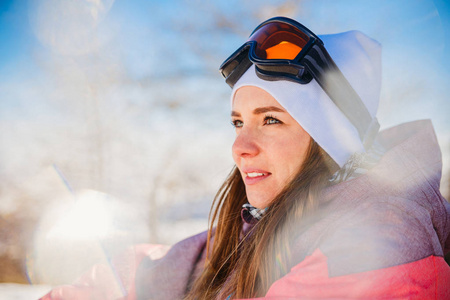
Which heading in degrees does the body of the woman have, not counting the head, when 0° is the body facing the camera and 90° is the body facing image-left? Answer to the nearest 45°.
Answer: approximately 45°

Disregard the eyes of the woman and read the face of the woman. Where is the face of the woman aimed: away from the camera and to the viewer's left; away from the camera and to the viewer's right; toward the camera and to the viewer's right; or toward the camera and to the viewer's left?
toward the camera and to the viewer's left
